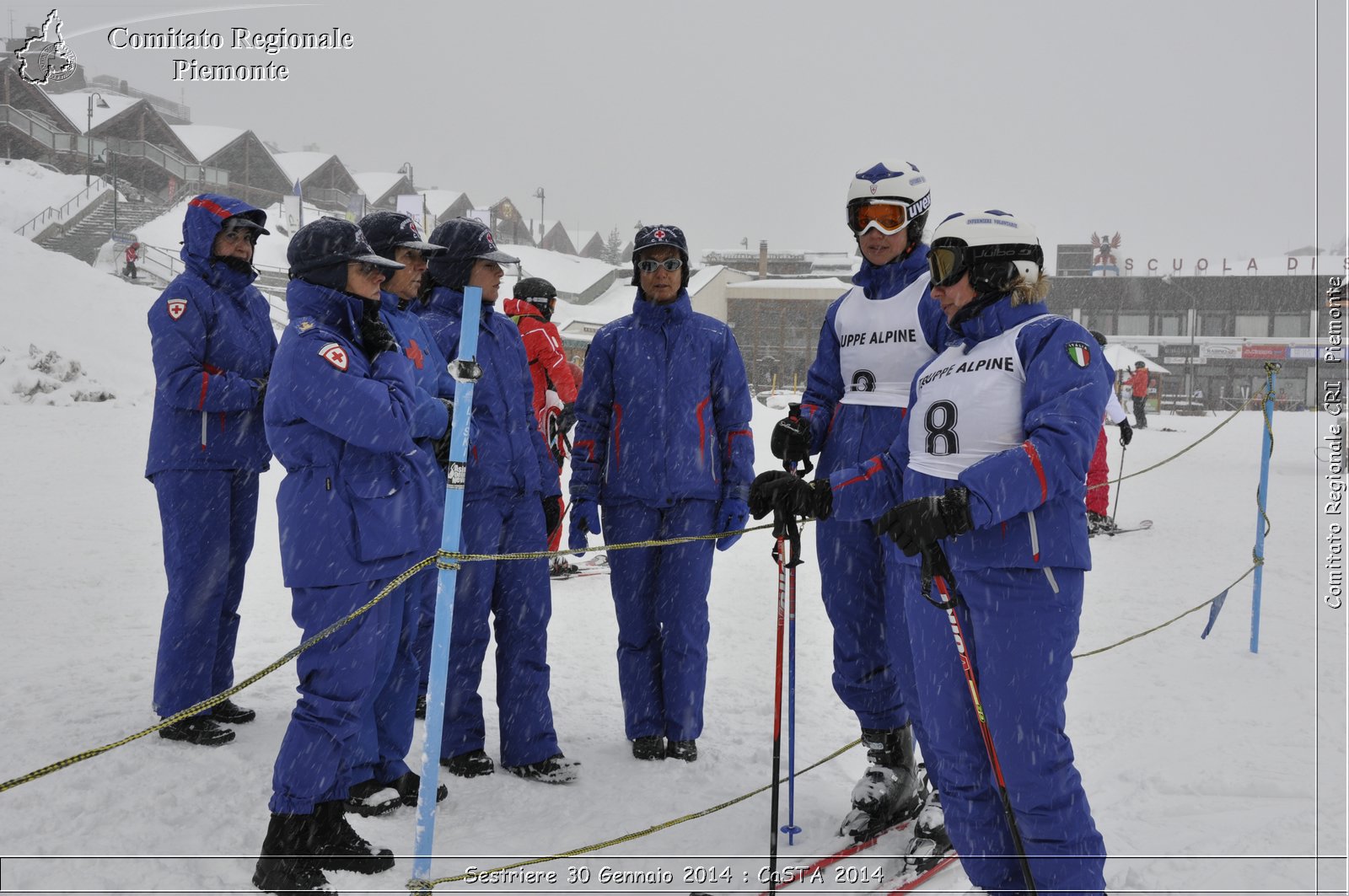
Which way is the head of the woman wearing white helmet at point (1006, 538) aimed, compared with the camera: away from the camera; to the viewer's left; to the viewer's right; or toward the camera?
to the viewer's left

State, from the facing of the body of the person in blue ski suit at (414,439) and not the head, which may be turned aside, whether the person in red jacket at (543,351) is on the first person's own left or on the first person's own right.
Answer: on the first person's own left

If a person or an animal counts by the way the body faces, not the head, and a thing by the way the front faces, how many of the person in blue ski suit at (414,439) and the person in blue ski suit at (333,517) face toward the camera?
0

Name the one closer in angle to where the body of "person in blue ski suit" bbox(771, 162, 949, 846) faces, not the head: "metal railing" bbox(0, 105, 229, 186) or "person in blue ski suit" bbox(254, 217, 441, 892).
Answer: the person in blue ski suit

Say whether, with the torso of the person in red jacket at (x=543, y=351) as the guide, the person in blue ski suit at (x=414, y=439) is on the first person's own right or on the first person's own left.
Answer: on the first person's own right

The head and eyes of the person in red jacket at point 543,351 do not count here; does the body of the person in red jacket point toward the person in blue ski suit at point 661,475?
no

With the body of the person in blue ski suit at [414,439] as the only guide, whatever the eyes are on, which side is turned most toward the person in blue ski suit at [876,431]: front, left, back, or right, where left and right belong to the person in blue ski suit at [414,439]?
front

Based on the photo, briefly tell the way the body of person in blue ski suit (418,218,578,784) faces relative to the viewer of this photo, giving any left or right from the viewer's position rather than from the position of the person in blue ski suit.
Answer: facing the viewer and to the right of the viewer

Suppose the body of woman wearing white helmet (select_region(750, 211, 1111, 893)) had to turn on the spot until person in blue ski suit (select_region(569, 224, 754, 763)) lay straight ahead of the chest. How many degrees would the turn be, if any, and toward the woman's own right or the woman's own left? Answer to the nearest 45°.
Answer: approximately 90° to the woman's own right

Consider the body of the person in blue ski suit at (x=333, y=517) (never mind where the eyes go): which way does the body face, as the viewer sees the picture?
to the viewer's right

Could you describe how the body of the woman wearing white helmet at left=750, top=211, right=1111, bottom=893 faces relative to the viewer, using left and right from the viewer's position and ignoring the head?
facing the viewer and to the left of the viewer

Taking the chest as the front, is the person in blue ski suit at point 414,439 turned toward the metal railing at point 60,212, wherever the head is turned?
no
